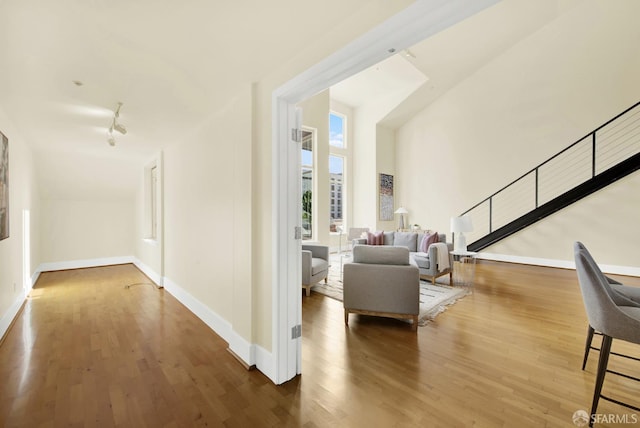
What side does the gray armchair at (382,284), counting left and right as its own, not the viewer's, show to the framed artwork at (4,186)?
left

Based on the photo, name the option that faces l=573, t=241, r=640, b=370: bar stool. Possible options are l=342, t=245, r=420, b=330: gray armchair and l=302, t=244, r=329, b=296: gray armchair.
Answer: l=302, t=244, r=329, b=296: gray armchair

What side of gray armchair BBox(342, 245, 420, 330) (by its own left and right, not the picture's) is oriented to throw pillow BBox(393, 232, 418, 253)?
front

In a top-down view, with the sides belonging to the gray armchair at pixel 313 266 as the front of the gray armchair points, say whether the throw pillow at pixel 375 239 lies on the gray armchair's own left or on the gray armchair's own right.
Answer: on the gray armchair's own left

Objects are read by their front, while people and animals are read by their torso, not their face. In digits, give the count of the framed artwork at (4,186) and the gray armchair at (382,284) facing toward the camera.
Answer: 0

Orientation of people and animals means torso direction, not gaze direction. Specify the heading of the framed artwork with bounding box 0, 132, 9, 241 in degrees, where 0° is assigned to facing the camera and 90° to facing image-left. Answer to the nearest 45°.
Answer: approximately 270°

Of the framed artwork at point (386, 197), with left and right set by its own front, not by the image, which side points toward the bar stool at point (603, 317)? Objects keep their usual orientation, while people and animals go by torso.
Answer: front

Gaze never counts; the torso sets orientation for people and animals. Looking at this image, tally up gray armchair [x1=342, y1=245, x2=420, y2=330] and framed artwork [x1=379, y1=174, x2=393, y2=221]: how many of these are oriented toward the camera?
1

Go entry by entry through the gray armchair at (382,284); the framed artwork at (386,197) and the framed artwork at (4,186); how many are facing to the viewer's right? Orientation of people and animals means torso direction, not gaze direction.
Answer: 1

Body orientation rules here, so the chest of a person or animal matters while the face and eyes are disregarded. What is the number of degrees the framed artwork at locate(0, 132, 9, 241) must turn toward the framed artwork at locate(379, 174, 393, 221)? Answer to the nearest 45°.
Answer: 0° — it already faces it

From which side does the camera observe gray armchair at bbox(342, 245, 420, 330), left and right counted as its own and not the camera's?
back

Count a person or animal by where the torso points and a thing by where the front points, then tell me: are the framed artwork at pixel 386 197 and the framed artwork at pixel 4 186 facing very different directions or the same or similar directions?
very different directions

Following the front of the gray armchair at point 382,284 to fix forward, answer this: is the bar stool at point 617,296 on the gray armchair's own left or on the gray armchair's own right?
on the gray armchair's own right

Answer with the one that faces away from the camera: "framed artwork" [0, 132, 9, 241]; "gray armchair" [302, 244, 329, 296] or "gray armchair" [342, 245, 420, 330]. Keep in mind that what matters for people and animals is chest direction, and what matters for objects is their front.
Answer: "gray armchair" [342, 245, 420, 330]
